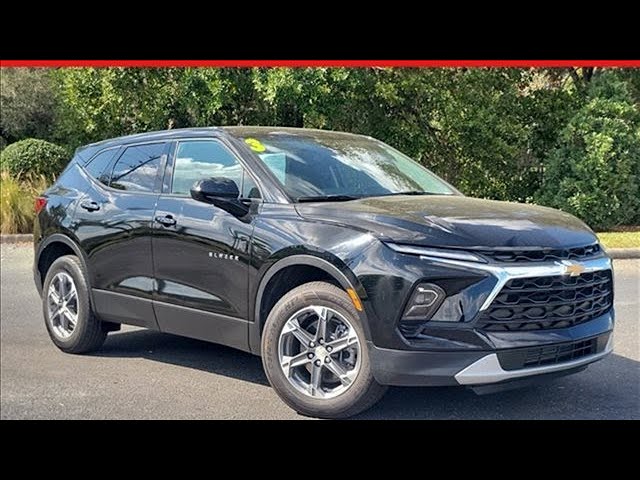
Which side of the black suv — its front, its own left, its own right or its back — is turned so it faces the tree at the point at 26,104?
back

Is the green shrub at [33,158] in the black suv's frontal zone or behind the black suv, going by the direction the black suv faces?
behind

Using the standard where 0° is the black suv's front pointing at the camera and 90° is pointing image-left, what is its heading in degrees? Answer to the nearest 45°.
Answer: approximately 315°

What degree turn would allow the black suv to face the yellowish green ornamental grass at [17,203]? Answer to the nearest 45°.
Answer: approximately 180°

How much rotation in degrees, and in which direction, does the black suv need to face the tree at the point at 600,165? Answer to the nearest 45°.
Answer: approximately 90° to its left
